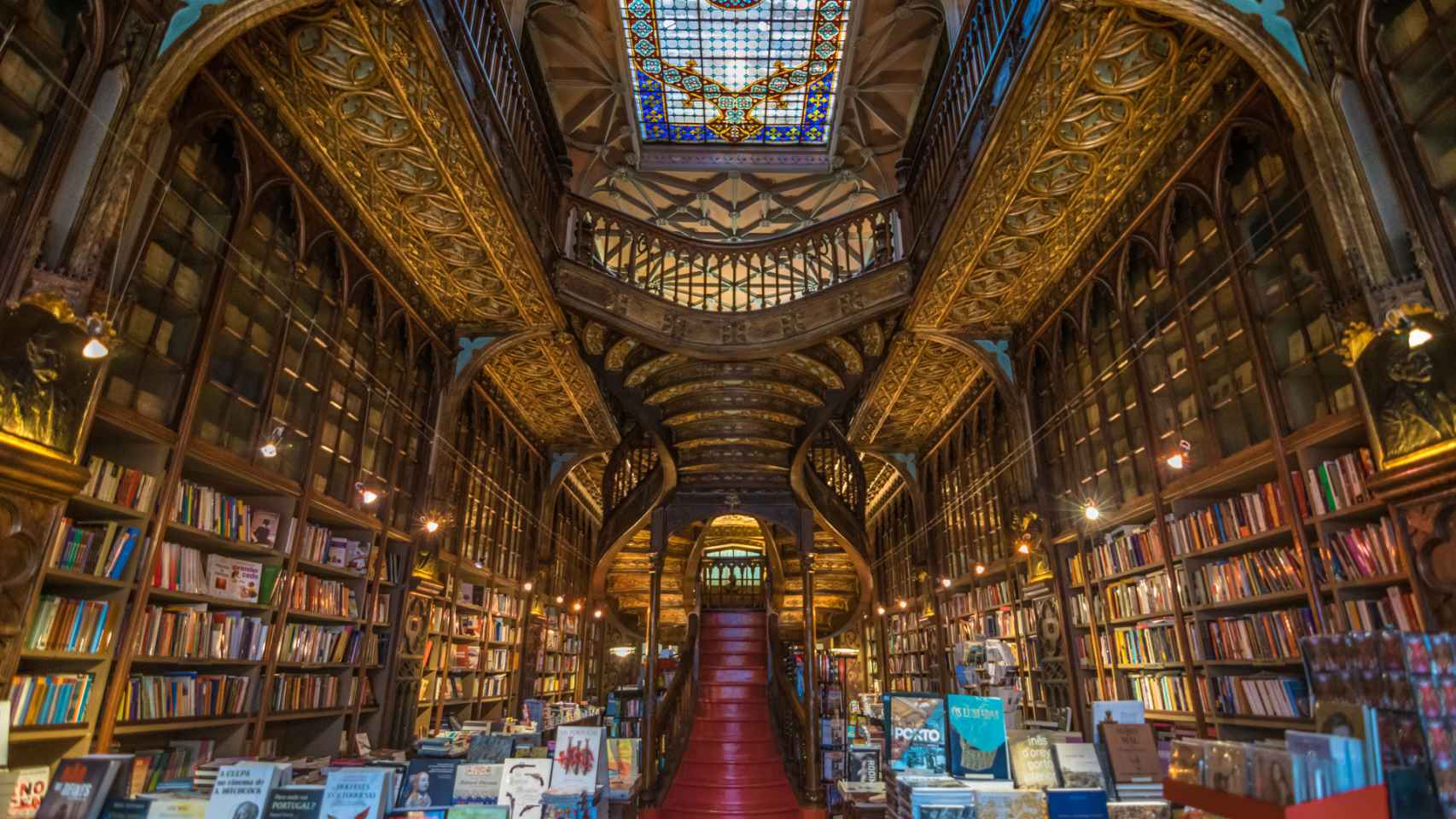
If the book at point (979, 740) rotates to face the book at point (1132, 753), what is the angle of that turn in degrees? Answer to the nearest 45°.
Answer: approximately 135° to its left

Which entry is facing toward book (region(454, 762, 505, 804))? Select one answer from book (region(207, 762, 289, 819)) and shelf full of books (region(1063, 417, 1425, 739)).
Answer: the shelf full of books

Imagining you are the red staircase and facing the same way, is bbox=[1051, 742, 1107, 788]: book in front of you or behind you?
in front

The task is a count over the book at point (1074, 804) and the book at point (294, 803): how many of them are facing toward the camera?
2

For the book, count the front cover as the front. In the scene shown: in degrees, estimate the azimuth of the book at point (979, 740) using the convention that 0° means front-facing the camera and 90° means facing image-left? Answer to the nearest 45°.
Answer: approximately 0°

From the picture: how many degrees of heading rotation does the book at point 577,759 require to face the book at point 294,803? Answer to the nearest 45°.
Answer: approximately 45° to its right

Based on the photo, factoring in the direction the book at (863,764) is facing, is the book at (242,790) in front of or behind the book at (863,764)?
in front

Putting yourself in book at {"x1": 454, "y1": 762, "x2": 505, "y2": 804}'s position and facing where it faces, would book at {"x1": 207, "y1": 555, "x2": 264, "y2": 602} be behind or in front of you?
behind

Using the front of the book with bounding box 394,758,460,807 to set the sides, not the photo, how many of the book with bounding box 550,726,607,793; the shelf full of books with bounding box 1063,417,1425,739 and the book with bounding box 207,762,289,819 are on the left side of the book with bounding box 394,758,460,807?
2
